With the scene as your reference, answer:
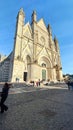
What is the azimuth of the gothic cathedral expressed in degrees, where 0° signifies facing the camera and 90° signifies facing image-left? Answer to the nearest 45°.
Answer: approximately 315°
